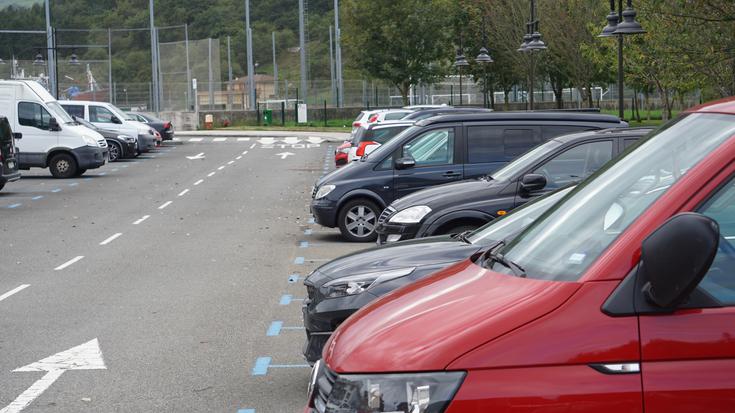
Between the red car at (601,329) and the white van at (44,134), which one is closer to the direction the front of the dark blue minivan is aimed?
the white van

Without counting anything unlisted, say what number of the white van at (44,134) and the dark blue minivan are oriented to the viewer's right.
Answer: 1

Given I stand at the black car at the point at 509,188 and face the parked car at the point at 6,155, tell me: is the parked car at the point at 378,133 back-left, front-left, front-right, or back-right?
front-right

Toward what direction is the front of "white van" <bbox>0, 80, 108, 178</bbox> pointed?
to the viewer's right

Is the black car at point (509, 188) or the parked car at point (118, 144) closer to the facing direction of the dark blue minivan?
the parked car

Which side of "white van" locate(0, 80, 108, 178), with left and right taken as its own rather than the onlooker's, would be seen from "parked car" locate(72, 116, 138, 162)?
left

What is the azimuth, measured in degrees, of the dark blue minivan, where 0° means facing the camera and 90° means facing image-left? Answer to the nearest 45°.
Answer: approximately 90°

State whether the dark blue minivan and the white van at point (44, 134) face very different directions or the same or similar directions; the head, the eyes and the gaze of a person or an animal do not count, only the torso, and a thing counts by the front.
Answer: very different directions

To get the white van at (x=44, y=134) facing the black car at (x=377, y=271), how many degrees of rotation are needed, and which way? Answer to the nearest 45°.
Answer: approximately 90° to its right

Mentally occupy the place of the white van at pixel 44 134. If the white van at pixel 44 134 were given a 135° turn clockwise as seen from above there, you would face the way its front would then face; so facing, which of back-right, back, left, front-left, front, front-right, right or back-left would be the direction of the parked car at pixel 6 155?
front-left

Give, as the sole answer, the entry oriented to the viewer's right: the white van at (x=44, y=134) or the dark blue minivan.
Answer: the white van
